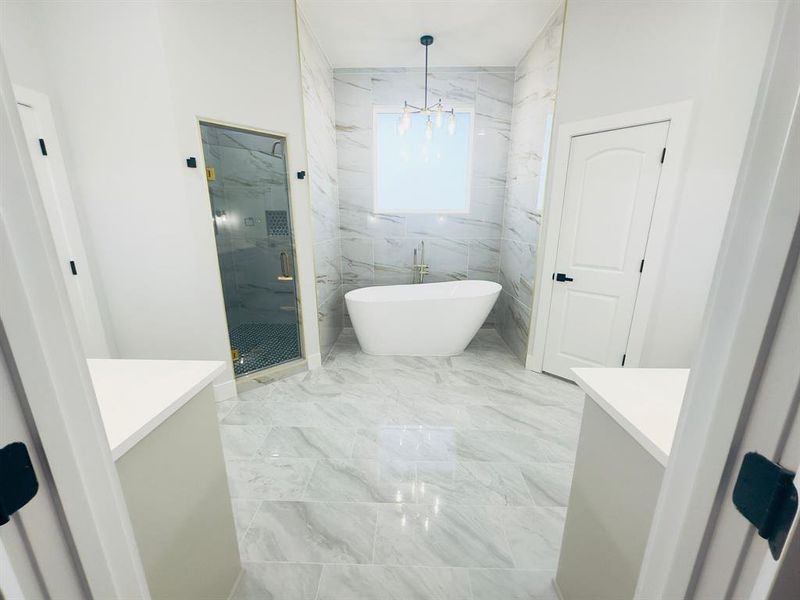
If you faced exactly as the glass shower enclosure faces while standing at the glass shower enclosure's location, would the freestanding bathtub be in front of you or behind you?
in front

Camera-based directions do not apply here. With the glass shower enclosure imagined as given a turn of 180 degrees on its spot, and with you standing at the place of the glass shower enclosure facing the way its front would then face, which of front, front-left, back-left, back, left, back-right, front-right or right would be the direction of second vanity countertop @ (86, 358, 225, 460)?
back-left

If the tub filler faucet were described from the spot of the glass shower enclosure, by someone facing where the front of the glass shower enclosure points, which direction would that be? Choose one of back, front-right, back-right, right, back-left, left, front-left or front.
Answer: front-left

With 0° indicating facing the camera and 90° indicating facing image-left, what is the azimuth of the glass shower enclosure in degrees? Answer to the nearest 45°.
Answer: approximately 315°

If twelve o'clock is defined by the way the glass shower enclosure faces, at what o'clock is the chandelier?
The chandelier is roughly at 11 o'clock from the glass shower enclosure.

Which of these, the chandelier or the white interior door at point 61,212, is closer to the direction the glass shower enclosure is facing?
the chandelier

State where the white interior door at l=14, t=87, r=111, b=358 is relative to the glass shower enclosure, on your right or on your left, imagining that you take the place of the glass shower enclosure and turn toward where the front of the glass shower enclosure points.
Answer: on your right

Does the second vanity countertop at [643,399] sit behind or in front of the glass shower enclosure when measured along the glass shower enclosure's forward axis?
in front
